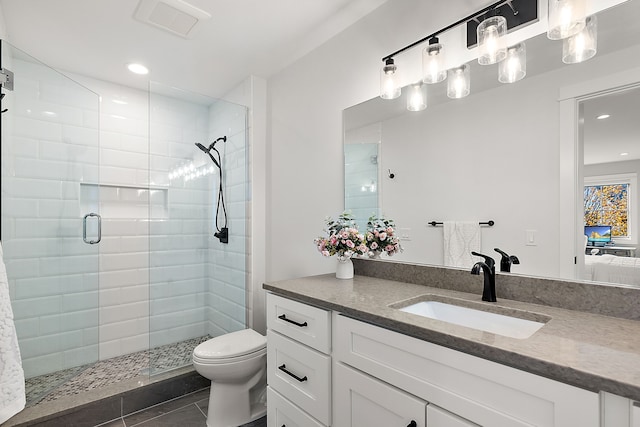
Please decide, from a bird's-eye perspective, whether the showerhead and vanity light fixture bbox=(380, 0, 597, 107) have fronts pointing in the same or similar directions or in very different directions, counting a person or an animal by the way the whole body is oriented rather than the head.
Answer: same or similar directions

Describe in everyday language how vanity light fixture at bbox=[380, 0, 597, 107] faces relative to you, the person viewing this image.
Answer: facing the viewer and to the left of the viewer

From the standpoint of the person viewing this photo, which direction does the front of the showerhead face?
facing to the left of the viewer

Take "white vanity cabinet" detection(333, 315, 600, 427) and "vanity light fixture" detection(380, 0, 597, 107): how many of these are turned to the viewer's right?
0

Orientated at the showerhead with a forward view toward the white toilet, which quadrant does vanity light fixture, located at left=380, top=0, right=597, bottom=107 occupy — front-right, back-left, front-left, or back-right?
front-left

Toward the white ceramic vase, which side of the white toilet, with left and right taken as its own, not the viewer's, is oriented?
left

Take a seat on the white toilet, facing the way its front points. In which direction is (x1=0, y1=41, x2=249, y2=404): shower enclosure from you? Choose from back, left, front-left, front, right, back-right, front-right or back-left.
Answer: right

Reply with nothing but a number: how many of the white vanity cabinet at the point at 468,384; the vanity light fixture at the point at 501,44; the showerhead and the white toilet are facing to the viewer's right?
0
